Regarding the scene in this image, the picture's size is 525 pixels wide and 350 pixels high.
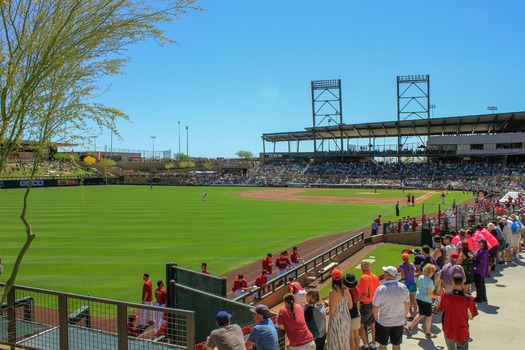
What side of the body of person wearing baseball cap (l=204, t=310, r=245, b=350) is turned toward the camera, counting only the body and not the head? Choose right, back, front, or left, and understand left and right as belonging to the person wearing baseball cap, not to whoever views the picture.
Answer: back

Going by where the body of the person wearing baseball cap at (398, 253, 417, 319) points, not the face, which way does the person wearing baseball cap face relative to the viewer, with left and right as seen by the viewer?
facing away from the viewer and to the left of the viewer

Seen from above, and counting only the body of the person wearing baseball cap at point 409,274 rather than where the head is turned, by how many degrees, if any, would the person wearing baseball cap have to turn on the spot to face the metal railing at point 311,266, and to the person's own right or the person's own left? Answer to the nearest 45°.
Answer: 0° — they already face it

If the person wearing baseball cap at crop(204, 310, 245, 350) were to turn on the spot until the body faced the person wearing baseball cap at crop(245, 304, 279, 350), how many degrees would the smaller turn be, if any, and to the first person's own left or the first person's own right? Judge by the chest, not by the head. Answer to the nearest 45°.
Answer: approximately 45° to the first person's own right

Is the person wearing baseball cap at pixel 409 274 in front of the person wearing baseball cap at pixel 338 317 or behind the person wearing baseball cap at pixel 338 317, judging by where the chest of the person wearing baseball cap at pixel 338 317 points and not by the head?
in front

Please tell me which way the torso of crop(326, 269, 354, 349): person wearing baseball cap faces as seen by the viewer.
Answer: away from the camera

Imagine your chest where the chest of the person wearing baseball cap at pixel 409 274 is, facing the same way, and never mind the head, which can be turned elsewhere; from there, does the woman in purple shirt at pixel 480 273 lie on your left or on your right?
on your right

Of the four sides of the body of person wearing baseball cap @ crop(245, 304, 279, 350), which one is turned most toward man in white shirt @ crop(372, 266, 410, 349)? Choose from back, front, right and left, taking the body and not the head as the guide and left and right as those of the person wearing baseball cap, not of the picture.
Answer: right

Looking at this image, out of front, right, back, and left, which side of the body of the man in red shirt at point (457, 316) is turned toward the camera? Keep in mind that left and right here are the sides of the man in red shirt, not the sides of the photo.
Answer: back

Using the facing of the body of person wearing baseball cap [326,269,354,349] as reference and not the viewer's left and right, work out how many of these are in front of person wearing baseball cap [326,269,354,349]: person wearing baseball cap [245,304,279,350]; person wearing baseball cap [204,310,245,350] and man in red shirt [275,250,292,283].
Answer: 1

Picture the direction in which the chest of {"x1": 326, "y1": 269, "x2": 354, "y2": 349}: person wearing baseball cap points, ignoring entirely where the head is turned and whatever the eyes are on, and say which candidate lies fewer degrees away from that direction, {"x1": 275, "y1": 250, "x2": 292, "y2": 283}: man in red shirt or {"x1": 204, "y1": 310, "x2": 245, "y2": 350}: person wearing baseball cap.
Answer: the man in red shirt
